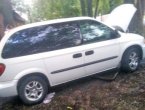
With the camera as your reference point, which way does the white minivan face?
facing away from the viewer and to the right of the viewer

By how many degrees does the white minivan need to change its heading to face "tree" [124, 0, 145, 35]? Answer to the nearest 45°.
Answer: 0° — it already faces it
